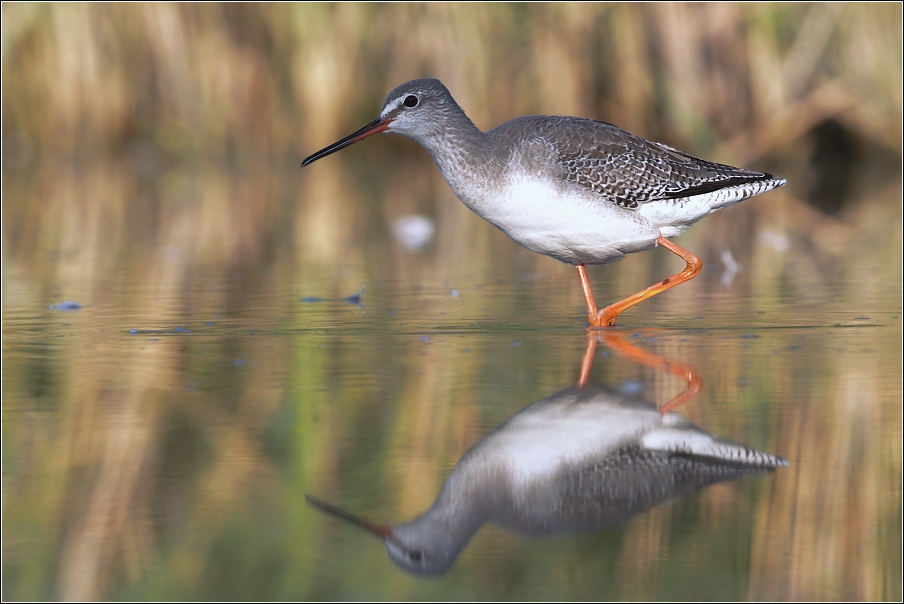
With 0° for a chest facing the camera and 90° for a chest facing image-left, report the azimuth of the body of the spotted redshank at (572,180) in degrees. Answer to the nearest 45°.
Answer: approximately 90°
